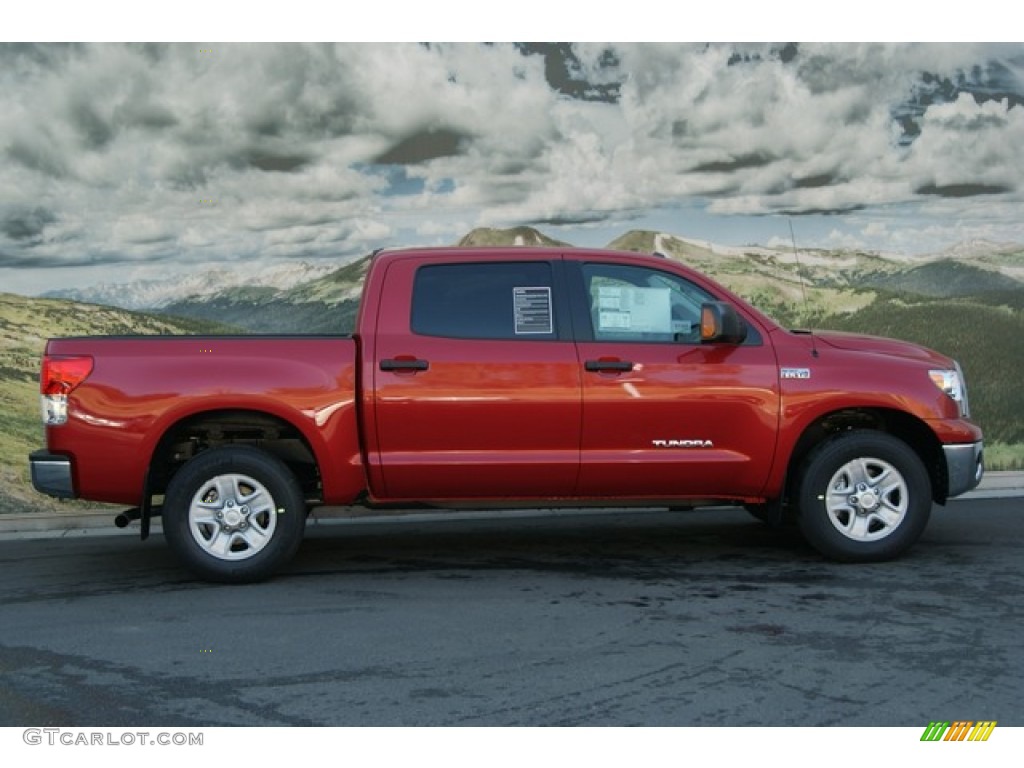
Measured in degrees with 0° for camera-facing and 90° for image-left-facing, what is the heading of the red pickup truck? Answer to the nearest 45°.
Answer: approximately 270°
